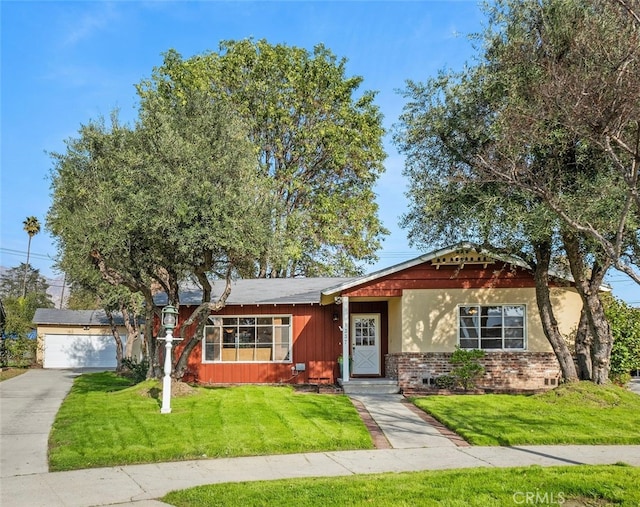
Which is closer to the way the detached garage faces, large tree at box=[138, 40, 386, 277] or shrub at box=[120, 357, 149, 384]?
the shrub

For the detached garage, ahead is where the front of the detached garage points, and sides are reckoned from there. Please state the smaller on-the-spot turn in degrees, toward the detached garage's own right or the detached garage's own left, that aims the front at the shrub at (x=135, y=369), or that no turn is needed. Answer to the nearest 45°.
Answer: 0° — it already faces it

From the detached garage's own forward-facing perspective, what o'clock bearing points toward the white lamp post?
The white lamp post is roughly at 12 o'clock from the detached garage.

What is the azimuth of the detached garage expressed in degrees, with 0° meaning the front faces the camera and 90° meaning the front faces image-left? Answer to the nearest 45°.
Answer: approximately 0°

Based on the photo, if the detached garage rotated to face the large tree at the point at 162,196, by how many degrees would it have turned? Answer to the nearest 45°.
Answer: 0° — it already faces it
